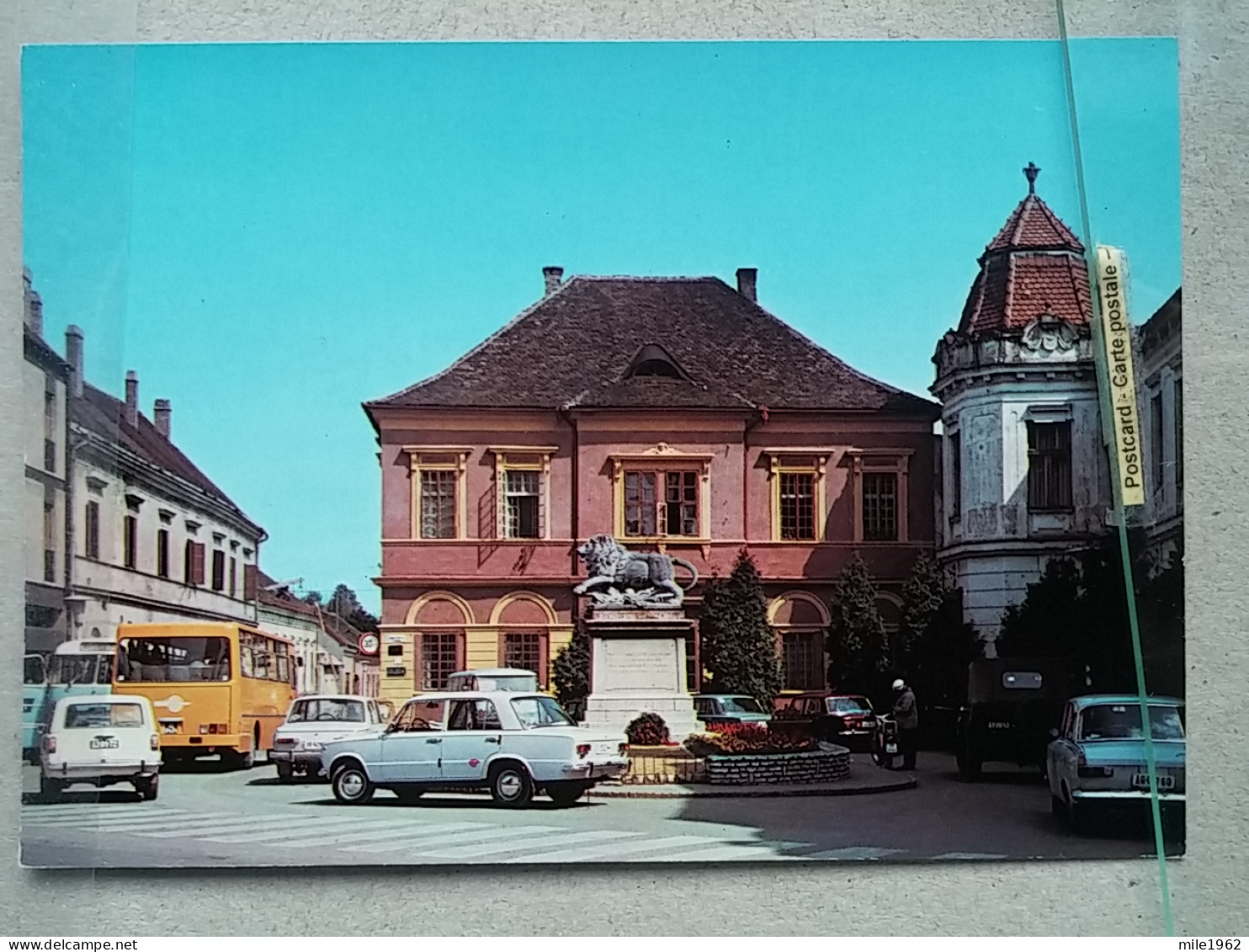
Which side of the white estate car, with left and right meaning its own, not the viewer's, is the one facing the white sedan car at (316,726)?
right

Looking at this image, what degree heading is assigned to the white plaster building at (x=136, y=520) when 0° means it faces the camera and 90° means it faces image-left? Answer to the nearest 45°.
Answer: approximately 315°

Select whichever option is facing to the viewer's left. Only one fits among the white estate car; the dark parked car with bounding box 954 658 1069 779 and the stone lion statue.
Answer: the stone lion statue

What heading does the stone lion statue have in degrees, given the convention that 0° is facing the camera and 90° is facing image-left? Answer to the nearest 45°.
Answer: approximately 90°

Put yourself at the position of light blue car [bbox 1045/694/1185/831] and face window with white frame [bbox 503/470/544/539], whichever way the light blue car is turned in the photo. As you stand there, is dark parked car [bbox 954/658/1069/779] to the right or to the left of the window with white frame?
right

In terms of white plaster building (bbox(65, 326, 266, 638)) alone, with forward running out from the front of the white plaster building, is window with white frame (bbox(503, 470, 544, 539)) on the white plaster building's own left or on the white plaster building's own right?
on the white plaster building's own left

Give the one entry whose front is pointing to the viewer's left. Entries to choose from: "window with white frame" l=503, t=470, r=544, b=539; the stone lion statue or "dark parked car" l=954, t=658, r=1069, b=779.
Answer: the stone lion statue

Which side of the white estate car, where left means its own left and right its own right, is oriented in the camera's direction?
back

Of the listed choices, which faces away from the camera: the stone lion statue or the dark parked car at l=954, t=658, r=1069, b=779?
the dark parked car

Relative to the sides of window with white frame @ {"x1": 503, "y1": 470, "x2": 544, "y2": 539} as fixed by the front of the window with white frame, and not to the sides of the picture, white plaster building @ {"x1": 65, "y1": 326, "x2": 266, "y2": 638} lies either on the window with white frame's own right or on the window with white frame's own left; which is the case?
on the window with white frame's own right

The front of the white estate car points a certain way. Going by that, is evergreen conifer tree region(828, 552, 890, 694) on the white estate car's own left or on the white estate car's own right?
on the white estate car's own right
